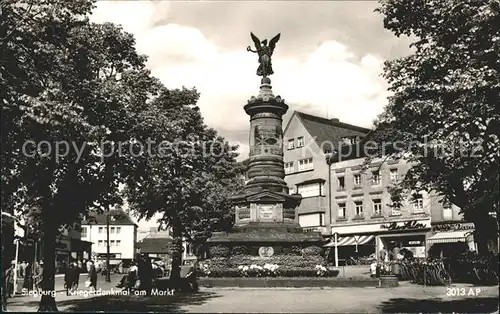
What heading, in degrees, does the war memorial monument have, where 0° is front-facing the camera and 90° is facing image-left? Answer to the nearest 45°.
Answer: approximately 0°

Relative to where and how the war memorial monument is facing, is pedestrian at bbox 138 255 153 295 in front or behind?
in front

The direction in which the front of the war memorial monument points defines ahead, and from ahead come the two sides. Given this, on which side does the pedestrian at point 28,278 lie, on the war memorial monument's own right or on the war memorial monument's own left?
on the war memorial monument's own right

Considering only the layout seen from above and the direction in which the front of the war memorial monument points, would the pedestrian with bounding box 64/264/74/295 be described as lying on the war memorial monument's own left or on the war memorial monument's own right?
on the war memorial monument's own right

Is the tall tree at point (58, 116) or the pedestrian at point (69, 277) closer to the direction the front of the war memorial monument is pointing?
the tall tree
